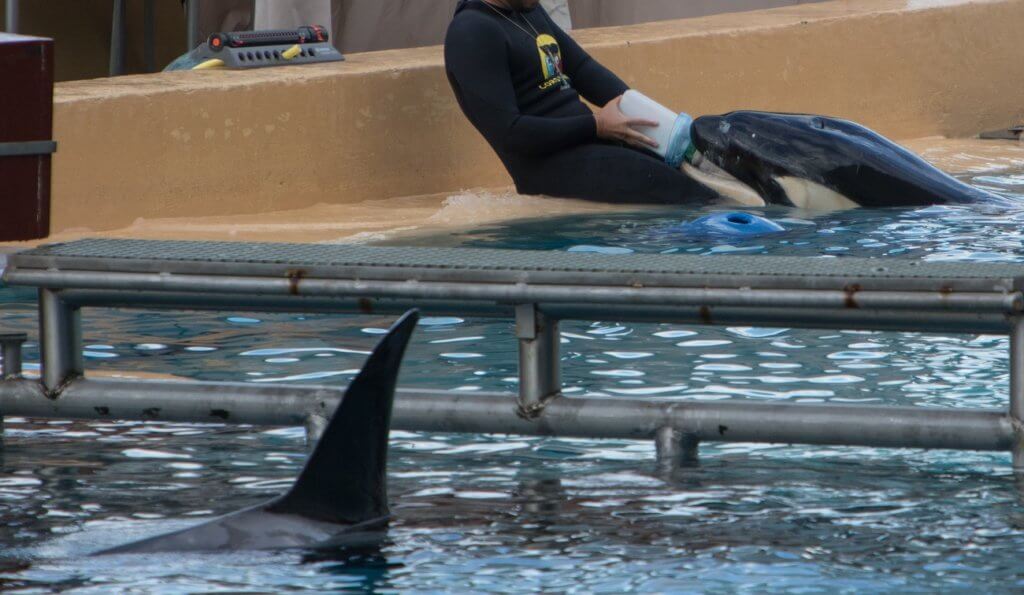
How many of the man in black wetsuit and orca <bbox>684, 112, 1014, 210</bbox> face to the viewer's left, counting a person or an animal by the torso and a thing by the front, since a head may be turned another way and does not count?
1

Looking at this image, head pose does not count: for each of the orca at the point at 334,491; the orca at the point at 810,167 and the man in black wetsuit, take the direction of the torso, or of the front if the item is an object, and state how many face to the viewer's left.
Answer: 2

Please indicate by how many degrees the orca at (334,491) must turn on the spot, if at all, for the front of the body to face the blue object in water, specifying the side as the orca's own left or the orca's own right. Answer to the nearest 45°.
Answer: approximately 135° to the orca's own right

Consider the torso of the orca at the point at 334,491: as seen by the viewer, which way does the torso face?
to the viewer's left

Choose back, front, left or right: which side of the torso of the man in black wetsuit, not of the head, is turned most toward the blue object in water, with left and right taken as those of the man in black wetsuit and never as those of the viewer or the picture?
front

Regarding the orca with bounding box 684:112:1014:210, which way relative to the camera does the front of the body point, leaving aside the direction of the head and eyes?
to the viewer's left

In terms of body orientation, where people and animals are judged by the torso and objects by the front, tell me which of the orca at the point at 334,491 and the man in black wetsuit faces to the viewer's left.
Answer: the orca

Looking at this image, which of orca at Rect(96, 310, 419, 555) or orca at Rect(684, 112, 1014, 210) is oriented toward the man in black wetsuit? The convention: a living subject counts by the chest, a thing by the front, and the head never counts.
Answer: orca at Rect(684, 112, 1014, 210)

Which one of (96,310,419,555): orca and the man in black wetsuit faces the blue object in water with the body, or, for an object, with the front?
the man in black wetsuit

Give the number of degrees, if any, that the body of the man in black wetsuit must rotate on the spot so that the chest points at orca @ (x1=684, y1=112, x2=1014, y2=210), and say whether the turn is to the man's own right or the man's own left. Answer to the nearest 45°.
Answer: approximately 45° to the man's own left

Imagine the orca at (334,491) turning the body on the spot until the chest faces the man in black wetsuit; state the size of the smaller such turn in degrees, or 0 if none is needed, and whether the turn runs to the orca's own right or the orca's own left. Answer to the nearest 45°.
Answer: approximately 90° to the orca's own right
